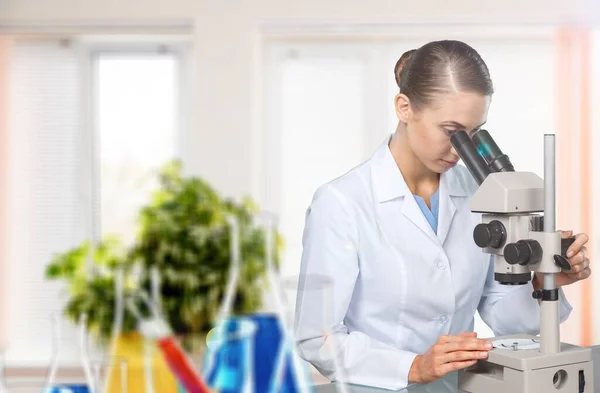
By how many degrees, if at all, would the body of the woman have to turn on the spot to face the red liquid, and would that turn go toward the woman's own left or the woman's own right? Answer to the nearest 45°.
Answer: approximately 45° to the woman's own right

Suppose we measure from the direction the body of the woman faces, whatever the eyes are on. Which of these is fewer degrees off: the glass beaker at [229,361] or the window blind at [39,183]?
the glass beaker

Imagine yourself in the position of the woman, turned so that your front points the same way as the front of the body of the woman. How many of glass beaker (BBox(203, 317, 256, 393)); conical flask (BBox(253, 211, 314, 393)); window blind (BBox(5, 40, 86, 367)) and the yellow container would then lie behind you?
1

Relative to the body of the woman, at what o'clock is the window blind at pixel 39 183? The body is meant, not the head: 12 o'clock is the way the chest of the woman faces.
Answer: The window blind is roughly at 6 o'clock from the woman.

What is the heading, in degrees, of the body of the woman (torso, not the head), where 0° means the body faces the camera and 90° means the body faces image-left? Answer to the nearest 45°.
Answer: approximately 315°

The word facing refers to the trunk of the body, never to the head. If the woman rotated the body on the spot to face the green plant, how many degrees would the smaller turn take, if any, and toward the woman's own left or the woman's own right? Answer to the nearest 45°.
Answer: approximately 135° to the woman's own right

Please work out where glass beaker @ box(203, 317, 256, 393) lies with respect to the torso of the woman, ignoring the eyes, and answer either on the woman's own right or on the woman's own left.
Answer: on the woman's own right

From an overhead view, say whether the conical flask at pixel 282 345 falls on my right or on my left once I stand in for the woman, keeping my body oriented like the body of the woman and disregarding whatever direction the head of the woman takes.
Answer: on my right

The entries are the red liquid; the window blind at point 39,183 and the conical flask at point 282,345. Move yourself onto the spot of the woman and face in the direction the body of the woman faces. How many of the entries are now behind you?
1

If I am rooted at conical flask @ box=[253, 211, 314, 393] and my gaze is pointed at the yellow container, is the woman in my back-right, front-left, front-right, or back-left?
back-right
